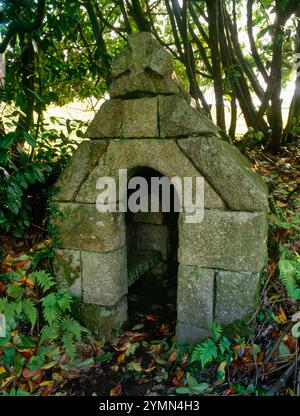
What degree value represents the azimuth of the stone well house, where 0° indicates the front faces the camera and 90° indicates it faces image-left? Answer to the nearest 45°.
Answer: approximately 0°

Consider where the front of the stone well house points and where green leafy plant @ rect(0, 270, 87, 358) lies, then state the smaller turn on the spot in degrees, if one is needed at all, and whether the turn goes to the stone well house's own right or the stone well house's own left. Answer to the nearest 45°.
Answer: approximately 90° to the stone well house's own right
